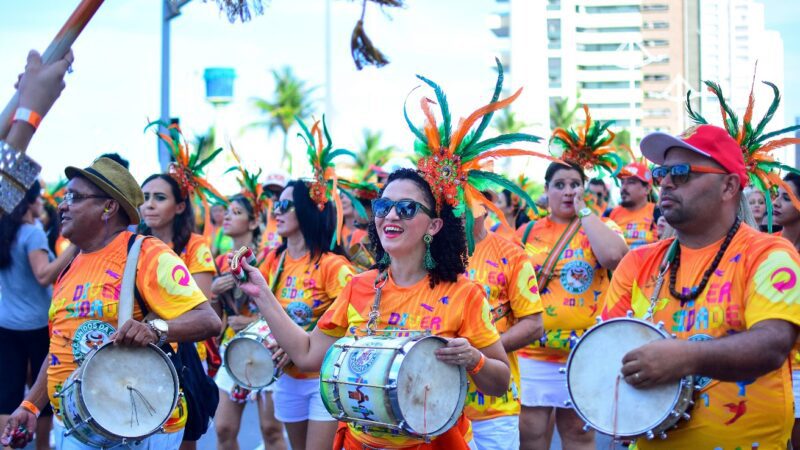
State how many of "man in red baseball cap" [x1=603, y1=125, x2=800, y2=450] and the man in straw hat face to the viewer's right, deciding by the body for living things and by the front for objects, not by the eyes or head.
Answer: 0

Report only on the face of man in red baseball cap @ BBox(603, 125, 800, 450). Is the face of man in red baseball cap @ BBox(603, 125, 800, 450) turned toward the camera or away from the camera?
toward the camera

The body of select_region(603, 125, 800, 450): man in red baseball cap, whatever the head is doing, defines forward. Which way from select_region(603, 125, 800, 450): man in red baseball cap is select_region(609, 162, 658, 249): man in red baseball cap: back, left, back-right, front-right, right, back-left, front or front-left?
back-right

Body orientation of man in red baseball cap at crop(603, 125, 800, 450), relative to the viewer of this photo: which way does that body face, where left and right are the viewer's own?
facing the viewer and to the left of the viewer

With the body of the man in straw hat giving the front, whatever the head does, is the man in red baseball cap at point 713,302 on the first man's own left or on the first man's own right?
on the first man's own left

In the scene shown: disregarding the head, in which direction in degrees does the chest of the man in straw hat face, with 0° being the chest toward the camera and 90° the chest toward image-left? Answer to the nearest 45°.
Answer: approximately 45°
